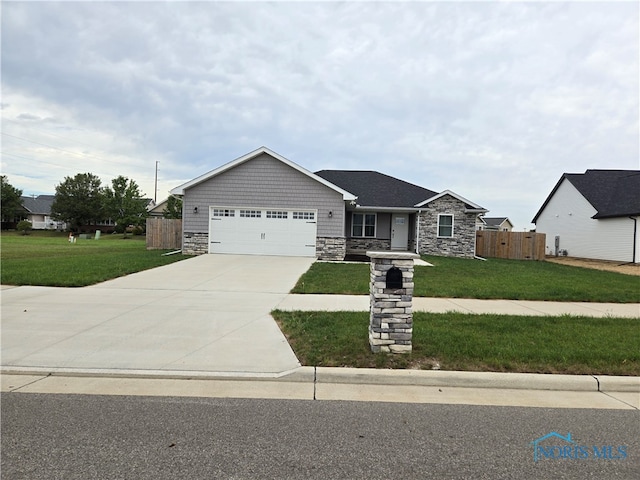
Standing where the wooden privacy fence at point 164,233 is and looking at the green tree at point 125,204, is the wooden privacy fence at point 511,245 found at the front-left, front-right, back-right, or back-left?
back-right

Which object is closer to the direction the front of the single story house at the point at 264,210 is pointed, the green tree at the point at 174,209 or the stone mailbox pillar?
the stone mailbox pillar

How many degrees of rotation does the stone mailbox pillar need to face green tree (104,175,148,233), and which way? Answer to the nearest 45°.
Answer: approximately 135° to its right

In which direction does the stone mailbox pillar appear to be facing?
toward the camera

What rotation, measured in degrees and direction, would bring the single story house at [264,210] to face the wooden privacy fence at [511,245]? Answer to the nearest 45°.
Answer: approximately 90° to its left

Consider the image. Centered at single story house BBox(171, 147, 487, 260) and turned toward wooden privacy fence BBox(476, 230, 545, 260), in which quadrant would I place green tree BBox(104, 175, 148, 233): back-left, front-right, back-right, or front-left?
back-left

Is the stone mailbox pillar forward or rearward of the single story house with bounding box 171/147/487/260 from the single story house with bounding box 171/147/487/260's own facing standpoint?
forward

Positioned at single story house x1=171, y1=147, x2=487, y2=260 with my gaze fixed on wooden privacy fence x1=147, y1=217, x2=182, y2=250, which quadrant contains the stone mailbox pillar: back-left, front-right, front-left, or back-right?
back-left

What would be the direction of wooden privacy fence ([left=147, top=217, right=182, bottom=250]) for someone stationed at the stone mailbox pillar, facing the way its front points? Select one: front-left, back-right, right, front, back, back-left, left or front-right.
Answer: back-right

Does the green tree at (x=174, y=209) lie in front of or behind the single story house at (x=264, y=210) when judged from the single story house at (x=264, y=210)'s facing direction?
behind

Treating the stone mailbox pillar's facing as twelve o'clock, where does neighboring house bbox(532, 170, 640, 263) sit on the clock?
The neighboring house is roughly at 7 o'clock from the stone mailbox pillar.

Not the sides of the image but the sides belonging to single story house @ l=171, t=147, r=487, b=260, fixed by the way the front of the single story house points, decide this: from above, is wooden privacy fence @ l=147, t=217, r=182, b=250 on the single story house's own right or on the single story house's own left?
on the single story house's own right

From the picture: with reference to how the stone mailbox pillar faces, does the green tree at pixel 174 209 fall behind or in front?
behind

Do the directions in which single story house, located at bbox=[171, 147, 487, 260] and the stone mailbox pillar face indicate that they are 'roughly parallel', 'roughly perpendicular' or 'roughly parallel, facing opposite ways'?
roughly parallel

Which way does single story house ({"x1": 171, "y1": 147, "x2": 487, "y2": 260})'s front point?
toward the camera
